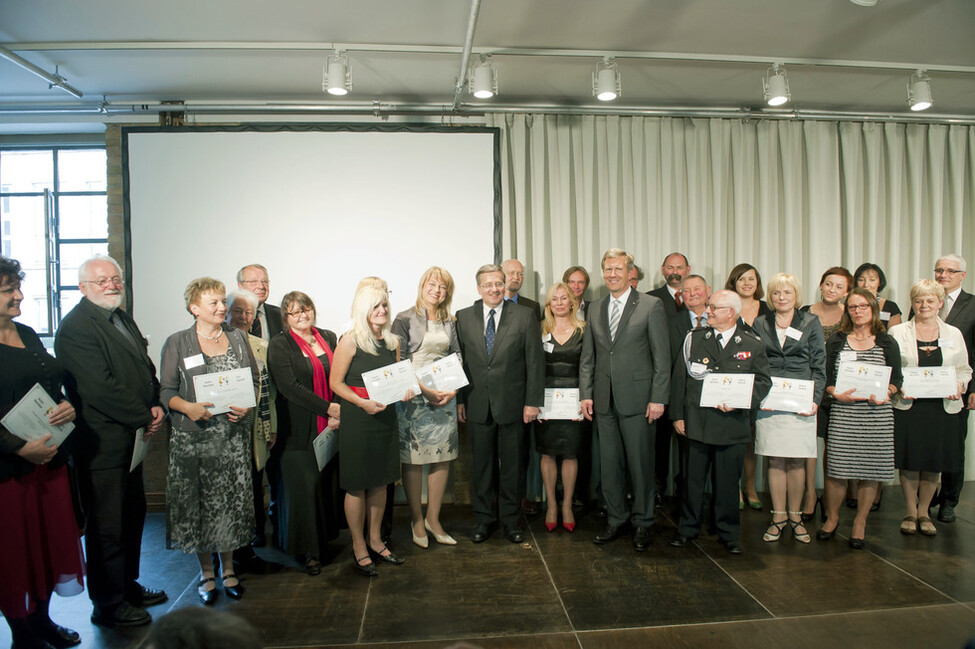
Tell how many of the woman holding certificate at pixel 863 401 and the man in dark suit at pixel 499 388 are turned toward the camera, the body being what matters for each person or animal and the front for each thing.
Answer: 2

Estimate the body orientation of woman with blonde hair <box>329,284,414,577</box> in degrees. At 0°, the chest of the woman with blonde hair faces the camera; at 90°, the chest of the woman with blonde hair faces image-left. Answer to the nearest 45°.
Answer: approximately 315°

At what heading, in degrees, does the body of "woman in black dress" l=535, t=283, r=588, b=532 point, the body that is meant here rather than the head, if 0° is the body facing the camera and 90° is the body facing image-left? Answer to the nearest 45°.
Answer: approximately 0°

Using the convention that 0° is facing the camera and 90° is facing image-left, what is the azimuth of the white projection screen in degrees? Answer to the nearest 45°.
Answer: approximately 0°

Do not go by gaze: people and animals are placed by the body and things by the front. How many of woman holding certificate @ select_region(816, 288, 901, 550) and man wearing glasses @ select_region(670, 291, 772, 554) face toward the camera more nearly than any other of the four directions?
2

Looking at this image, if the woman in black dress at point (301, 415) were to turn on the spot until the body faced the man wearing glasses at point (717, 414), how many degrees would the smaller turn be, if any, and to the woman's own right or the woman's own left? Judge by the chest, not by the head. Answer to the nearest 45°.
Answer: approximately 45° to the woman's own left
